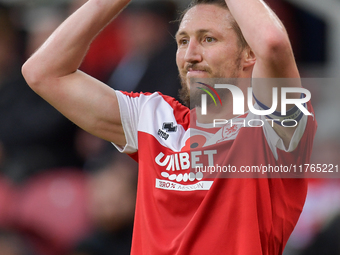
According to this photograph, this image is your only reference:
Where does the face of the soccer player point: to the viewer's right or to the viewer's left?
to the viewer's left

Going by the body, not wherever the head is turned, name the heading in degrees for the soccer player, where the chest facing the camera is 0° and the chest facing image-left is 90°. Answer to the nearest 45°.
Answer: approximately 45°
